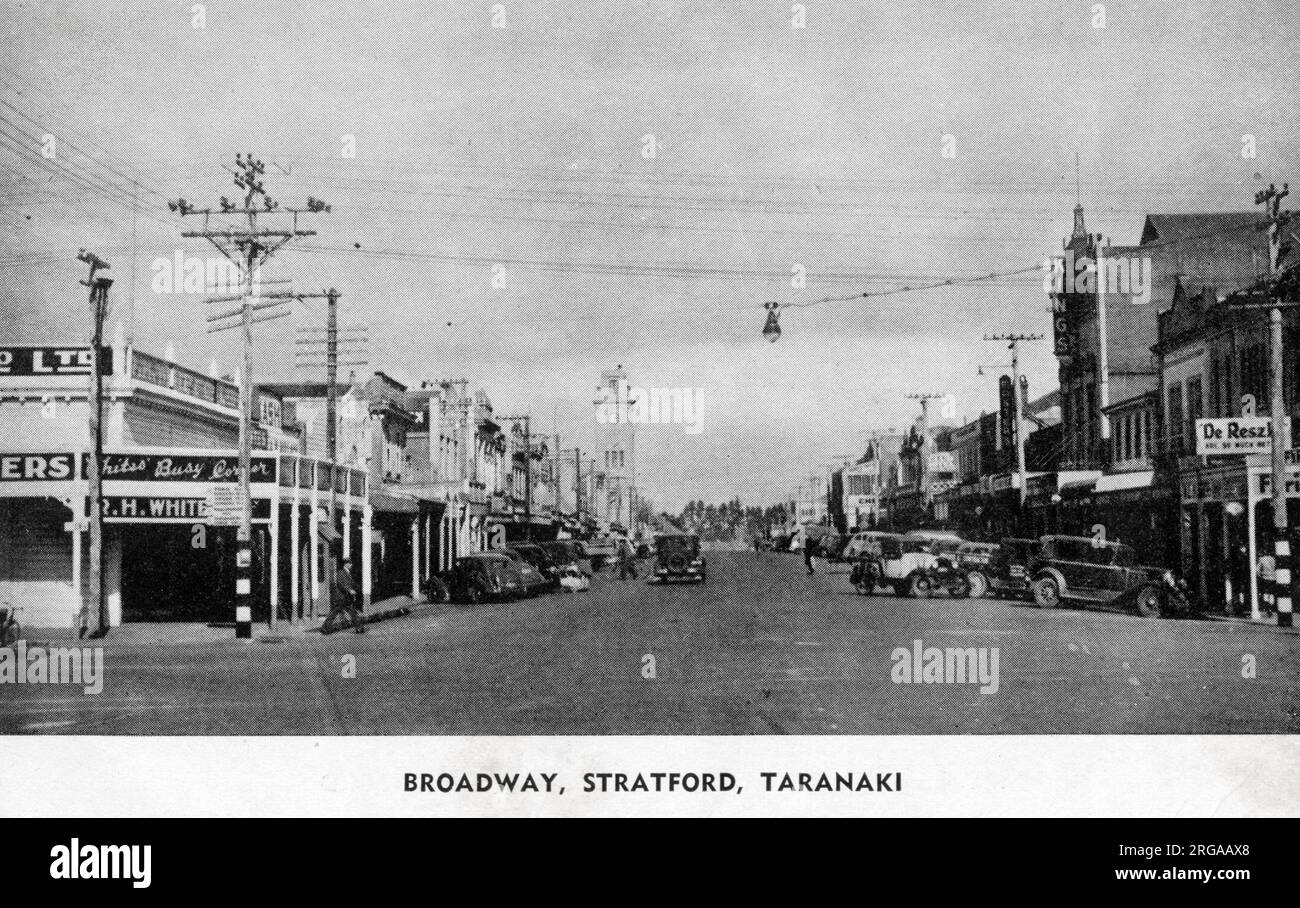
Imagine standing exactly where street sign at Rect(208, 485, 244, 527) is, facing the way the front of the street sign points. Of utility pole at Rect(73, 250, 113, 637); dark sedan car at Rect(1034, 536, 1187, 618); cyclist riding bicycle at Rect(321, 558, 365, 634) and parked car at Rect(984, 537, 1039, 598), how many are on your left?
3

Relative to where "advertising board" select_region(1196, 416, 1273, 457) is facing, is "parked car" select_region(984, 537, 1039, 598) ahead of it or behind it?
behind

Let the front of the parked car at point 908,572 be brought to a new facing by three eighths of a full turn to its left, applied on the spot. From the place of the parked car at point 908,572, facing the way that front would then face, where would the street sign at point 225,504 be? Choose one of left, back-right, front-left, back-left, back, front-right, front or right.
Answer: back-left

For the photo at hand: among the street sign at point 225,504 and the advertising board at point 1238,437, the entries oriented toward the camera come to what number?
2

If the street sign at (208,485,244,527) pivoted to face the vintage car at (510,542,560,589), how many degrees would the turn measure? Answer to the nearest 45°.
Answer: approximately 135° to its left

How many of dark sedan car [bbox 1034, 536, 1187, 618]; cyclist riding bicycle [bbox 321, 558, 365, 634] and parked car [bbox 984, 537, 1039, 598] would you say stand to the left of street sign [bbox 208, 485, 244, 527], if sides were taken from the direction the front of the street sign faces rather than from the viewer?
3

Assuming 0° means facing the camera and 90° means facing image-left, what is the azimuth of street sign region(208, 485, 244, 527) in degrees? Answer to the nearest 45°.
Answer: approximately 0°

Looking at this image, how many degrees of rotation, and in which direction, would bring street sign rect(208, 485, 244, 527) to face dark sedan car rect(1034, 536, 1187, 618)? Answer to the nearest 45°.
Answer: approximately 90° to its left

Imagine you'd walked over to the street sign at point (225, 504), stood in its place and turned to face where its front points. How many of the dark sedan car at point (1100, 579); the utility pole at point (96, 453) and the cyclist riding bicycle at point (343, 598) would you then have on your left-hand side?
2

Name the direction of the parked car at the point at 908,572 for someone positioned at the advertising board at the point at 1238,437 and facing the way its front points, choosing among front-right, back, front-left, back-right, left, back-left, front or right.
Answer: back-right

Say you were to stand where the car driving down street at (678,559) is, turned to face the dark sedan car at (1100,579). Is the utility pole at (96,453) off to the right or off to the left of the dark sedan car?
right

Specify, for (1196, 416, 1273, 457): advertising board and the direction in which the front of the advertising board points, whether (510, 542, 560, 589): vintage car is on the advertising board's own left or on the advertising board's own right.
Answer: on the advertising board's own right

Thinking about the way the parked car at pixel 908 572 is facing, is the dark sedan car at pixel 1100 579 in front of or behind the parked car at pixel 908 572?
in front
